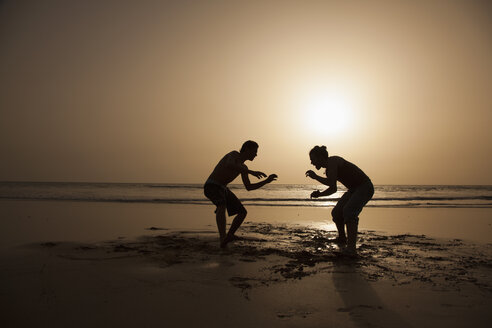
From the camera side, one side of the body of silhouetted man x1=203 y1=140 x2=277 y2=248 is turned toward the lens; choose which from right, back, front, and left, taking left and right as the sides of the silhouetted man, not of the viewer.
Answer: right

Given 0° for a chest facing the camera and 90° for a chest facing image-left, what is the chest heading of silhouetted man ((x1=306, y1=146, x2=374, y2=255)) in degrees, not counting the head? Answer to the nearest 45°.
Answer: approximately 90°

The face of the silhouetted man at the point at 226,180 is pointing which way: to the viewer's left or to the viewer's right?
to the viewer's right
